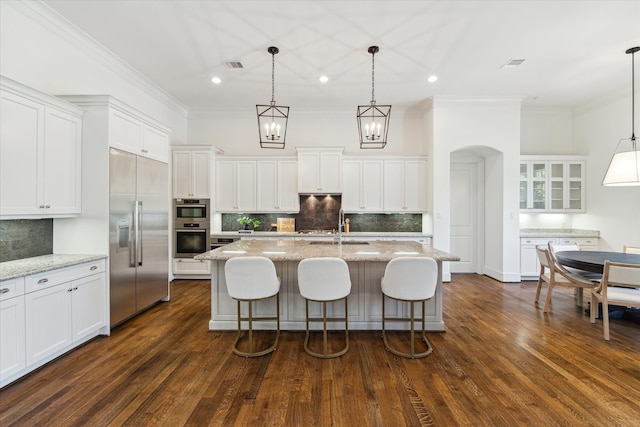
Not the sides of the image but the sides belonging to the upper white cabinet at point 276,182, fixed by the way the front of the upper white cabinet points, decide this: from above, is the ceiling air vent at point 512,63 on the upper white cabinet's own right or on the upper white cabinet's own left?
on the upper white cabinet's own left

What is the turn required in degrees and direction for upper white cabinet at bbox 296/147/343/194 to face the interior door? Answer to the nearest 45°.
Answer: approximately 90° to its left

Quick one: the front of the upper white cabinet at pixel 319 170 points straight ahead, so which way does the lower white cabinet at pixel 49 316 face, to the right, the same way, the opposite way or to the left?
to the left

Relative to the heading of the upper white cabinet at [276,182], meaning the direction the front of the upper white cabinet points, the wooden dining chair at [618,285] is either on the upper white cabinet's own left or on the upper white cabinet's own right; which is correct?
on the upper white cabinet's own left

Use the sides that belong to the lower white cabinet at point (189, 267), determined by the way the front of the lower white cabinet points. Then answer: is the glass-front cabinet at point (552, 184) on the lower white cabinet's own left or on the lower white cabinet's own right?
on the lower white cabinet's own left

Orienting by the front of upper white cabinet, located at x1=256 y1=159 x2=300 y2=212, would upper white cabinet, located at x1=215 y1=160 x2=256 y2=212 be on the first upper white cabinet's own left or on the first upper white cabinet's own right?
on the first upper white cabinet's own right

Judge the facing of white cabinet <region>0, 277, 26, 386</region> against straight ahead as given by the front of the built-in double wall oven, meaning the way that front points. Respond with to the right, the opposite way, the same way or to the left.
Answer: to the left

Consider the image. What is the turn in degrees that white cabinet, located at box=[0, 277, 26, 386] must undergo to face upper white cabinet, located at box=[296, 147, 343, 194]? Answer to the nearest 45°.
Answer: approximately 45° to its left
